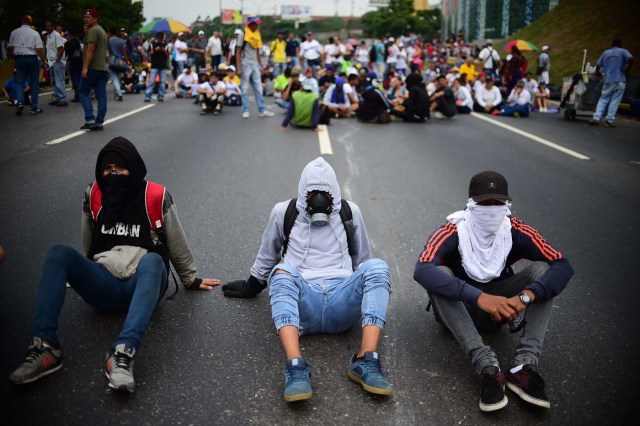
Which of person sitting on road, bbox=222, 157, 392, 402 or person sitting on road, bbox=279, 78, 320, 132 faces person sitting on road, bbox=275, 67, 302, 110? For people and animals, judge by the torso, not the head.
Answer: person sitting on road, bbox=279, 78, 320, 132

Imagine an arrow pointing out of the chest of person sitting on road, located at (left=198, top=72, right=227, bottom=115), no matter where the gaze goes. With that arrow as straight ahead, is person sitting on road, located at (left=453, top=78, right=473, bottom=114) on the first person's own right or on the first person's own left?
on the first person's own left

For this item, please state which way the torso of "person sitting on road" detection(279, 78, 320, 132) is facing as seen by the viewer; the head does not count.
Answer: away from the camera

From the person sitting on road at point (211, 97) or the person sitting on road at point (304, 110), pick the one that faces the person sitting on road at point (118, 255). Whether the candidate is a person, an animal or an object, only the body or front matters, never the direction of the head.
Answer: the person sitting on road at point (211, 97)

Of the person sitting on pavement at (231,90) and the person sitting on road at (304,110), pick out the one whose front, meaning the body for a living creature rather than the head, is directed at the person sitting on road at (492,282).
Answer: the person sitting on pavement

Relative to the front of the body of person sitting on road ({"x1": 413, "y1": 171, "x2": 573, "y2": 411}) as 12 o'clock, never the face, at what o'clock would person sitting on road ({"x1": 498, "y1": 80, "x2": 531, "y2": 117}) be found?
person sitting on road ({"x1": 498, "y1": 80, "x2": 531, "y2": 117}) is roughly at 6 o'clock from person sitting on road ({"x1": 413, "y1": 171, "x2": 573, "y2": 411}).

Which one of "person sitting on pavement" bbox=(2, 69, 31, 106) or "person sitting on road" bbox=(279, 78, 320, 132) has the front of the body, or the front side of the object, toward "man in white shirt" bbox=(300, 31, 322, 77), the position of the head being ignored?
the person sitting on road

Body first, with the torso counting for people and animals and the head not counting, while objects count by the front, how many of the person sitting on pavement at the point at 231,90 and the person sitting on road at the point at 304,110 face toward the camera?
1

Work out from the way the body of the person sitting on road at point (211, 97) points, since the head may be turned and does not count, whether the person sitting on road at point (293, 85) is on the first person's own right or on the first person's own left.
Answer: on the first person's own left
